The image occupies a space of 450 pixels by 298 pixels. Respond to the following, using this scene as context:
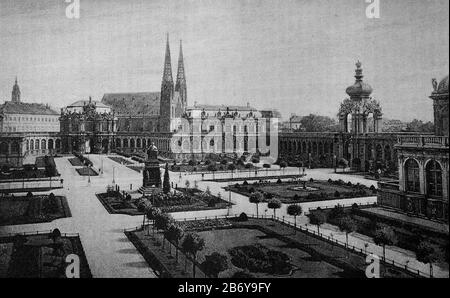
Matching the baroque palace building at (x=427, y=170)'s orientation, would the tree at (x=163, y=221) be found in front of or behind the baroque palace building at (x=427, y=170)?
in front

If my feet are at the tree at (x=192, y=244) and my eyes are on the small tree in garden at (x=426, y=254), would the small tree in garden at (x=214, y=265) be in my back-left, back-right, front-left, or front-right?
front-right

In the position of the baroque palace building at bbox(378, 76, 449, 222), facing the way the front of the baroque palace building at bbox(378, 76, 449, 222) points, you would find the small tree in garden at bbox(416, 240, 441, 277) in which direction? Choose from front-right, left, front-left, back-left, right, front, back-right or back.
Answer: front-left

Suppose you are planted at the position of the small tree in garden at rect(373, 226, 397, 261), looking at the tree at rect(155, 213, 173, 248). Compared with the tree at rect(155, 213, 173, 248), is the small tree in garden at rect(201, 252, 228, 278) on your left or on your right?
left

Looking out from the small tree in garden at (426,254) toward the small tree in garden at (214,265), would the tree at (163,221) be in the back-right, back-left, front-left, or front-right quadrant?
front-right

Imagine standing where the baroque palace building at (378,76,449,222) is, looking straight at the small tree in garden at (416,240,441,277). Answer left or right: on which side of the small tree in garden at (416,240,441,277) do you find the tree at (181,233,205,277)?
right

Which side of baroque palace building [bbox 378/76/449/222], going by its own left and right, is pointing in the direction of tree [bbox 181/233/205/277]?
front

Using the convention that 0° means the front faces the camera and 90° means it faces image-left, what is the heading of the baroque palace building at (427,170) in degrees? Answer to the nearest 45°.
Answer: approximately 45°

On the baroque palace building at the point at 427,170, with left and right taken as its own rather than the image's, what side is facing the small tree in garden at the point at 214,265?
front

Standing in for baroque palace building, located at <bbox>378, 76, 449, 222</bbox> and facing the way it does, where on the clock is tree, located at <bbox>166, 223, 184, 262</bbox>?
The tree is roughly at 12 o'clock from the baroque palace building.

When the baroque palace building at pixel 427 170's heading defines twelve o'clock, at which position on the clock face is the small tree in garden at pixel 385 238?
The small tree in garden is roughly at 11 o'clock from the baroque palace building.

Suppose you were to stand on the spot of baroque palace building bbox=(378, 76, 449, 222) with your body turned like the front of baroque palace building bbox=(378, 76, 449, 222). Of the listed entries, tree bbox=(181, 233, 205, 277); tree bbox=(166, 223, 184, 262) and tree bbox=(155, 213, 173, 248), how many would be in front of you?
3
